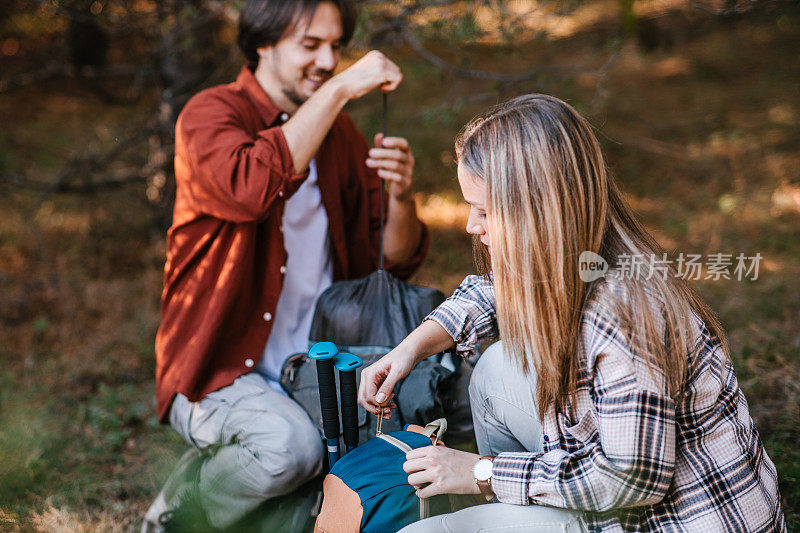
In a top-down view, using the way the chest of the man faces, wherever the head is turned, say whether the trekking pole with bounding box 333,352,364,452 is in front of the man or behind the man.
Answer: in front

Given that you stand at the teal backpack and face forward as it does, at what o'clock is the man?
The man is roughly at 4 o'clock from the teal backpack.

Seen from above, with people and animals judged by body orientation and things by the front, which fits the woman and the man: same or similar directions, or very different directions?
very different directions

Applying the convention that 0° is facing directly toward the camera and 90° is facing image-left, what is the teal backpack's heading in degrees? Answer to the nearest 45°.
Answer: approximately 45°

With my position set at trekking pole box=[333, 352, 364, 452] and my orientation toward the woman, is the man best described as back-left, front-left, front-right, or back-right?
back-left

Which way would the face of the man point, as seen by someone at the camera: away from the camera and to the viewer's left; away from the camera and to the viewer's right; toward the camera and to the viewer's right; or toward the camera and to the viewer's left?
toward the camera and to the viewer's right

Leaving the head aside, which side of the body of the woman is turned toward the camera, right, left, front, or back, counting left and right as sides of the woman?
left

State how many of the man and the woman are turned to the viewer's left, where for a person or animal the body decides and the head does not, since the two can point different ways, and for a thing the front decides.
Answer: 1

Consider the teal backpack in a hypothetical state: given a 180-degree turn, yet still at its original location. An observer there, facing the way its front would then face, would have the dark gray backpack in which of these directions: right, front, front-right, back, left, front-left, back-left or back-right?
front-left

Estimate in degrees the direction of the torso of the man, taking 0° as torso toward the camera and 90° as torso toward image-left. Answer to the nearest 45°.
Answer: approximately 315°

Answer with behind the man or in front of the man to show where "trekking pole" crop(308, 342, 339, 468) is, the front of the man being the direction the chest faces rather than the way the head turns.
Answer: in front
